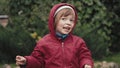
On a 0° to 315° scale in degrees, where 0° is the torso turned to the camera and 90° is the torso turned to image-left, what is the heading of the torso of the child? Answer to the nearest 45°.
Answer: approximately 0°

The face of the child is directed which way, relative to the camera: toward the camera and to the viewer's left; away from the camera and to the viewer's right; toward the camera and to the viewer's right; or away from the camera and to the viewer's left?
toward the camera and to the viewer's right
